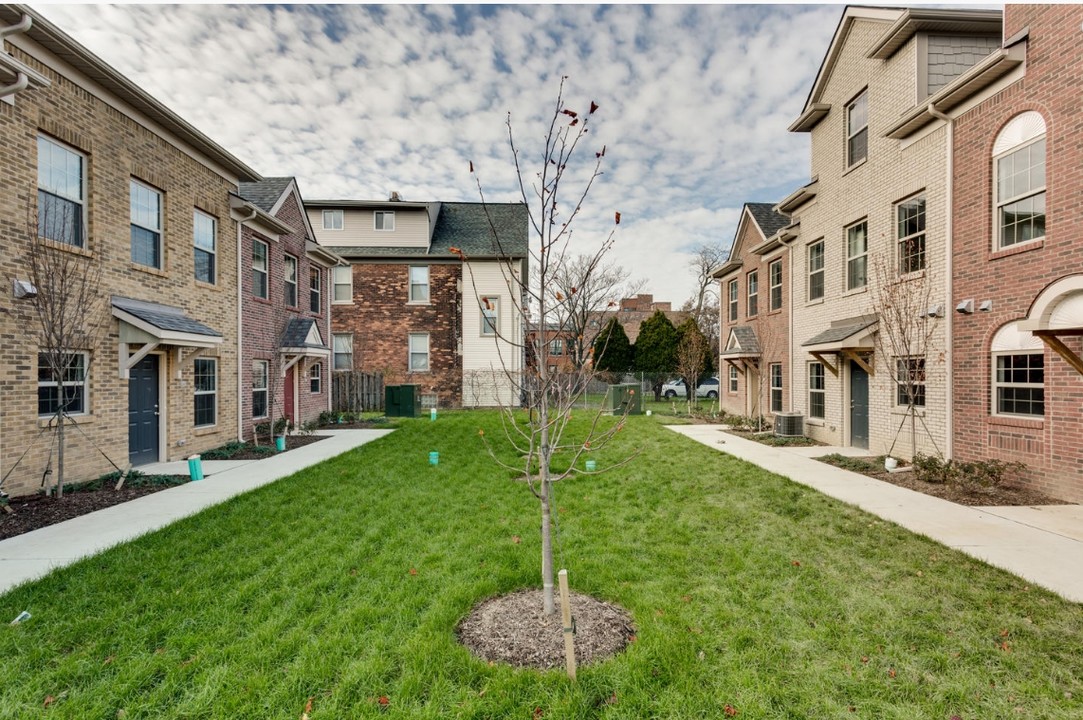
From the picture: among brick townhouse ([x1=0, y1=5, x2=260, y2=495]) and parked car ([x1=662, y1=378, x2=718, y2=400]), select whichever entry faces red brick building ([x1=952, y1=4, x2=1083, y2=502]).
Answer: the brick townhouse

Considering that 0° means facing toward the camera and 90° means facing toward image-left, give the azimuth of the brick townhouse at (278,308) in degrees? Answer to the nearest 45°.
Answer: approximately 315°

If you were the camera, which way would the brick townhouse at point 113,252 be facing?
facing the viewer and to the right of the viewer

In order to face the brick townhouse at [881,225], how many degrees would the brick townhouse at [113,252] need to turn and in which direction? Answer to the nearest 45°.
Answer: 0° — it already faces it

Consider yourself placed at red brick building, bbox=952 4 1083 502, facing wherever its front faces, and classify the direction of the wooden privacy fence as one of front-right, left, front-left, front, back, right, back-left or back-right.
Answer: front-right

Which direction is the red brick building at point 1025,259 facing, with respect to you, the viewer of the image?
facing the viewer and to the left of the viewer

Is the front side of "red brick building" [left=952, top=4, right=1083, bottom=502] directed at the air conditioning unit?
no

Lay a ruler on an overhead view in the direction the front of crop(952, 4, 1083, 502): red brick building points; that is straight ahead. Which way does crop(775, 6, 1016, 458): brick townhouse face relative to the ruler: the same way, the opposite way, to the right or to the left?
the same way

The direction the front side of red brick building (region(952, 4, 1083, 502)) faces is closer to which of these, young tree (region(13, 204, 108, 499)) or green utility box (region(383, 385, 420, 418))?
the young tree
